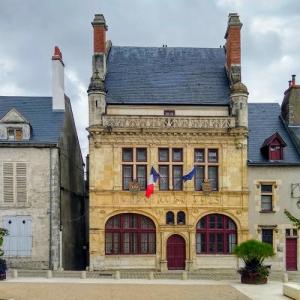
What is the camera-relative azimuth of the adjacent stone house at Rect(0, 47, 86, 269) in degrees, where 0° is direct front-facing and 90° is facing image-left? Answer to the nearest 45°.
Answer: approximately 0°

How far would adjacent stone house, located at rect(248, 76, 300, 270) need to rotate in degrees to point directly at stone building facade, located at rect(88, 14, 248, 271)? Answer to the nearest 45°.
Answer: approximately 90° to its right

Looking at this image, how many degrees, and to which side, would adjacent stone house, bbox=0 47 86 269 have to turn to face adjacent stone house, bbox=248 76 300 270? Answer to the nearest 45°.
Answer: approximately 90° to its left

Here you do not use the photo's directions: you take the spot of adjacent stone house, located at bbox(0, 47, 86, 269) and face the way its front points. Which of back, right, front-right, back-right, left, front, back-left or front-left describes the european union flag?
left

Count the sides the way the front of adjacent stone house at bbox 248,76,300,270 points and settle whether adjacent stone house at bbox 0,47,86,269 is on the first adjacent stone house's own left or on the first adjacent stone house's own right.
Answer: on the first adjacent stone house's own right

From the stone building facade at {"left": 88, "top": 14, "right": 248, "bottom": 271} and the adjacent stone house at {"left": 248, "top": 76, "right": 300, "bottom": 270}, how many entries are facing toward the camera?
2

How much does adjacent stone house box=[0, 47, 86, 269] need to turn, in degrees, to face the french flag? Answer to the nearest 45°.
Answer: approximately 90° to its left

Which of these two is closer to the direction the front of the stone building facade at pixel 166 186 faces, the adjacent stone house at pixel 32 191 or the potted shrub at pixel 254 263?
the potted shrub
